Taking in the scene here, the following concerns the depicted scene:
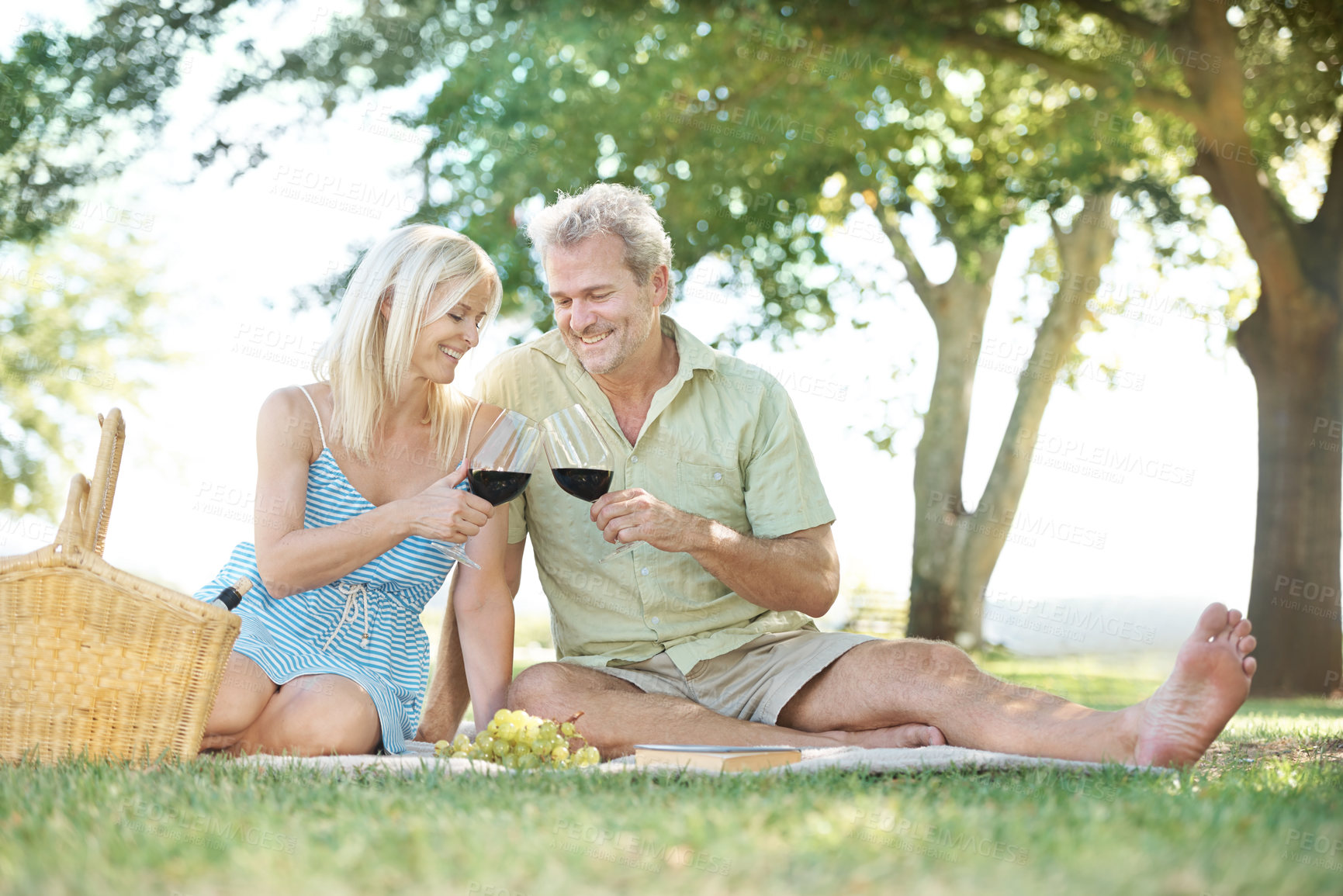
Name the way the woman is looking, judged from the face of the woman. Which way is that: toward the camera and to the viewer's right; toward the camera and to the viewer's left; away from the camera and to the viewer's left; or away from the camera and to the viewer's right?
toward the camera and to the viewer's right

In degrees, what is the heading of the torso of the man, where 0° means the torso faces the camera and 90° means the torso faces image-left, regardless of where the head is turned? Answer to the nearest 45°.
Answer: approximately 0°

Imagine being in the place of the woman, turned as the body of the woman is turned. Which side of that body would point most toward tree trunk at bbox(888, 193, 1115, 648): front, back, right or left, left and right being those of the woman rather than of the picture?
left

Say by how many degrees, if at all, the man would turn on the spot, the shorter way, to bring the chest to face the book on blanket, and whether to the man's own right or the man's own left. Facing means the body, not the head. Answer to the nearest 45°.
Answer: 0° — they already face it

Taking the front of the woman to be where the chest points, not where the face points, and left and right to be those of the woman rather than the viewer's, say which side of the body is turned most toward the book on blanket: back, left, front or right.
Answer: front

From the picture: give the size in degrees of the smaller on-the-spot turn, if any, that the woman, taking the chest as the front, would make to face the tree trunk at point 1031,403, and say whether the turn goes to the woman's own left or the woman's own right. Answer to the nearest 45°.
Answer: approximately 90° to the woman's own left

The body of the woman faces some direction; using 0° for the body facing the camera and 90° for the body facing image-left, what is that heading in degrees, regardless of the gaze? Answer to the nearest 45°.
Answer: approximately 315°

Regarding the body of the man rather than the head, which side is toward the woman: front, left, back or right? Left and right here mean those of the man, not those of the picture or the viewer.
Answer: right

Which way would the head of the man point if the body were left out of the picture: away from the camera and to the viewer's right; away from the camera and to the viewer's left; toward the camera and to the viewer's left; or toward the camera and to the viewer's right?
toward the camera and to the viewer's left

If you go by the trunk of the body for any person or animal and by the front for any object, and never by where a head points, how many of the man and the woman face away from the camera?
0
